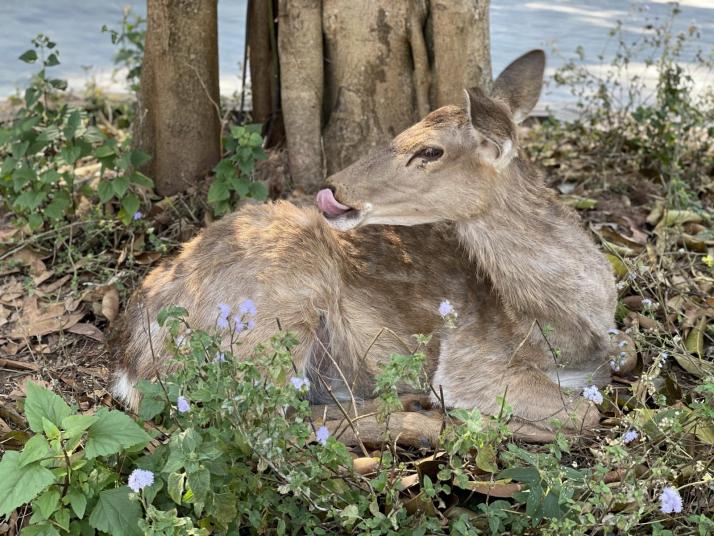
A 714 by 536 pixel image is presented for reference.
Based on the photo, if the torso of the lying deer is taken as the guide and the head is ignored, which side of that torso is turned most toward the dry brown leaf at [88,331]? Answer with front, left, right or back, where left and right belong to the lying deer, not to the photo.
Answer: back

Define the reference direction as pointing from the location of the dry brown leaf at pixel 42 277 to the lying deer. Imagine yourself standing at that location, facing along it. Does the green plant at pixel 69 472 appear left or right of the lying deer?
right

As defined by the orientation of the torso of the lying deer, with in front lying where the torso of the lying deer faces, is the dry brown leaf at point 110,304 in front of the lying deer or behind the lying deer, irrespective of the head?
behind

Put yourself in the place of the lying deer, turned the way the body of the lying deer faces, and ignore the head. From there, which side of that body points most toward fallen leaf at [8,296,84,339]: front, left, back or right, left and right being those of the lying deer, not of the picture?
back

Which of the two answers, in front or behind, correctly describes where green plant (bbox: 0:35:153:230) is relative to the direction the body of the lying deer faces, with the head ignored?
behind

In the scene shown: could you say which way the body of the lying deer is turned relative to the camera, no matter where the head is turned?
to the viewer's right

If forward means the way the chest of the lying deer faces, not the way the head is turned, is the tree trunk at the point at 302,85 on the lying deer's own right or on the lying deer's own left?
on the lying deer's own left

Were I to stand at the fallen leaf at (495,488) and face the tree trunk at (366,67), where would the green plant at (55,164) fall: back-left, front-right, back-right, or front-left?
front-left

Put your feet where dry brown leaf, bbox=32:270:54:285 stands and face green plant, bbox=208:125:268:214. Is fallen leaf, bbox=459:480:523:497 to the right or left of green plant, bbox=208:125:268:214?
right

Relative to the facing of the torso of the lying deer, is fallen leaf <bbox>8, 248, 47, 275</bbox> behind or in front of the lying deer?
behind

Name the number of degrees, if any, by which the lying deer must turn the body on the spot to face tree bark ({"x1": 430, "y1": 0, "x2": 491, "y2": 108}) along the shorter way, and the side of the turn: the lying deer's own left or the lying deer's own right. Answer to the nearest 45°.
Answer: approximately 90° to the lying deer's own left
